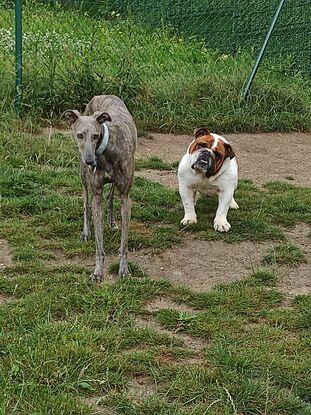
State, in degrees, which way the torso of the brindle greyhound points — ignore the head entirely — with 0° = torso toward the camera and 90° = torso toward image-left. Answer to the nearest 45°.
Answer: approximately 0°

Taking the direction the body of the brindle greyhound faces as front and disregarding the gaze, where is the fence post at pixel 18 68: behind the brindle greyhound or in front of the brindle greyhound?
behind

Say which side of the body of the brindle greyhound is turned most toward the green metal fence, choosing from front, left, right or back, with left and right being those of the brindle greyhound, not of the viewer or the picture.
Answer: back

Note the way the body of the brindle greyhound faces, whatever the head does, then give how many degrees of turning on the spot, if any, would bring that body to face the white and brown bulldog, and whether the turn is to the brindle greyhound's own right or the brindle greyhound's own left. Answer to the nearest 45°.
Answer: approximately 135° to the brindle greyhound's own left

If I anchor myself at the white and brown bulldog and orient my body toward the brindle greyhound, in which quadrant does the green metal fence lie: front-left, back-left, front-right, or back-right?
back-right
